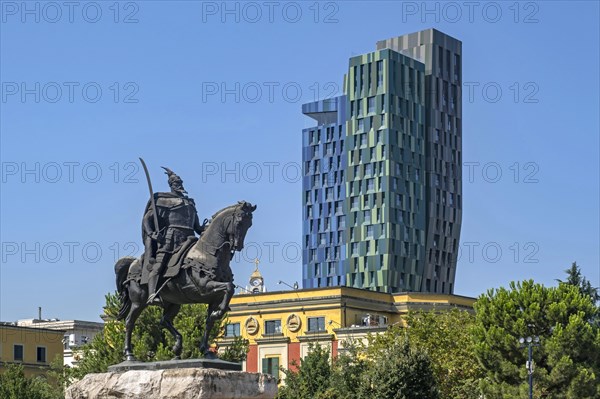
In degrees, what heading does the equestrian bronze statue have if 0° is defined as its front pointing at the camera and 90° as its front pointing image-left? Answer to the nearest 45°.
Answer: approximately 315°

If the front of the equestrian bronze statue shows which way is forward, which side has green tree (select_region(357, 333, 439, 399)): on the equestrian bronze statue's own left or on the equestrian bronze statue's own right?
on the equestrian bronze statue's own left
